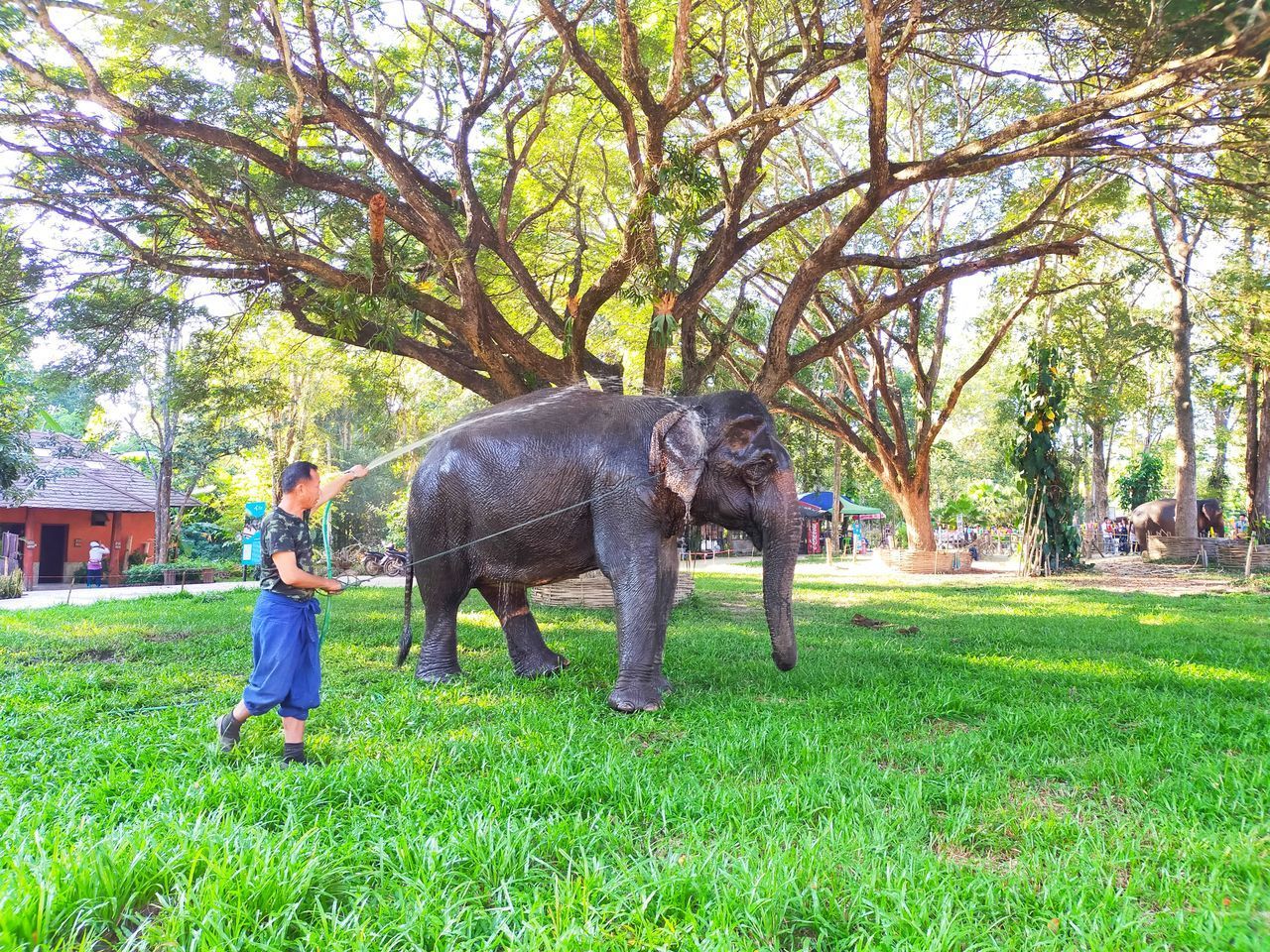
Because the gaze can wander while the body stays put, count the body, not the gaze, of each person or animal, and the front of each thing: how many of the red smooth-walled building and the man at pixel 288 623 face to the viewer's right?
1

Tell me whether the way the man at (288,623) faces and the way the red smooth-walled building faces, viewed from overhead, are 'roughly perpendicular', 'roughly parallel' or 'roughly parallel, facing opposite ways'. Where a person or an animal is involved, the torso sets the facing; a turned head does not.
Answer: roughly perpendicular

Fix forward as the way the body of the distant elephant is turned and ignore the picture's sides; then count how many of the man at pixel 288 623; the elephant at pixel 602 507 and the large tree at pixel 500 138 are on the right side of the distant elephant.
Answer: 3

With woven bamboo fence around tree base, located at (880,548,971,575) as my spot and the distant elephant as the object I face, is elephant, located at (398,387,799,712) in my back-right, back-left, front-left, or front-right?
back-right

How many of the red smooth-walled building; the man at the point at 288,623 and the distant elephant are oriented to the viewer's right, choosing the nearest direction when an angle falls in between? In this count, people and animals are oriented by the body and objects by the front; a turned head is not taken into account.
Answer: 2

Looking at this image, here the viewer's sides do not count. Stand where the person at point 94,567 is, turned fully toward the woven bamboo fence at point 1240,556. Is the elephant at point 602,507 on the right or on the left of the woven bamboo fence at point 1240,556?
right

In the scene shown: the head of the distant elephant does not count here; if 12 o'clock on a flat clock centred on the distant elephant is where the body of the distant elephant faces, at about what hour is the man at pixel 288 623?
The man is roughly at 3 o'clock from the distant elephant.

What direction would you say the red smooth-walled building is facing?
toward the camera

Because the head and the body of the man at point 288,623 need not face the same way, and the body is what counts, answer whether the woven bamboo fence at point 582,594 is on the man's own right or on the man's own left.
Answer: on the man's own left

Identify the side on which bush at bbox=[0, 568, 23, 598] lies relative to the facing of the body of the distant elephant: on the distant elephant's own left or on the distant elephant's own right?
on the distant elephant's own right

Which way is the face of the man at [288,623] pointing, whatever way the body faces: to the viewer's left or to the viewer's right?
to the viewer's right

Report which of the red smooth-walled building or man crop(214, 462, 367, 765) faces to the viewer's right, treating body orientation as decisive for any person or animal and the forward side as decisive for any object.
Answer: the man

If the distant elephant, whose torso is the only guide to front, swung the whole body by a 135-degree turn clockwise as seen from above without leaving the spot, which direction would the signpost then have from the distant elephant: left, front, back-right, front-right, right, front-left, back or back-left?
front

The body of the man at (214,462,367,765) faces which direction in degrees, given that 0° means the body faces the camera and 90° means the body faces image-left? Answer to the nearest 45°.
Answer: approximately 270°

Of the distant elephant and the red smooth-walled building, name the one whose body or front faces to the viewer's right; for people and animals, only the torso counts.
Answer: the distant elephant

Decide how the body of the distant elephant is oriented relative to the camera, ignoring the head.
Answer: to the viewer's right
